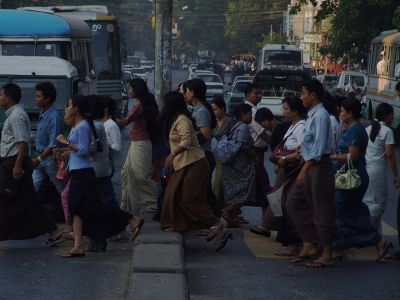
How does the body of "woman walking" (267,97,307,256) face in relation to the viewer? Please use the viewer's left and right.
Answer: facing to the left of the viewer

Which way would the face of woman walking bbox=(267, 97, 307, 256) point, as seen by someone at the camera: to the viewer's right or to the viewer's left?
to the viewer's left

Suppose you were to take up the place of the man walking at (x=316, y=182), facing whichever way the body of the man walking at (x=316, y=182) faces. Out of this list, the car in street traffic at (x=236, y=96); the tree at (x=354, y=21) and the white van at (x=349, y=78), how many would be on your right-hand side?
3

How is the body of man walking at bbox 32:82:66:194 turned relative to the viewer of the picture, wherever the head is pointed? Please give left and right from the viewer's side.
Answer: facing to the left of the viewer

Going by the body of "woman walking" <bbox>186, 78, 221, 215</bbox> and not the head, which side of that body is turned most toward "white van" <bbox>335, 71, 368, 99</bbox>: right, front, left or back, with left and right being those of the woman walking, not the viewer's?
right

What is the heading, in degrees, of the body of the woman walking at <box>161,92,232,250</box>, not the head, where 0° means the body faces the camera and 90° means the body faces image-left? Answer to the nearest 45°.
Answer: approximately 90°

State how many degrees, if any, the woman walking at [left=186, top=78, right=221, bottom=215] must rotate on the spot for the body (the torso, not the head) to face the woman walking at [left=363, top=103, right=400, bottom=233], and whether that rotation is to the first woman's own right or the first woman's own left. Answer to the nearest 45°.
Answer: approximately 180°

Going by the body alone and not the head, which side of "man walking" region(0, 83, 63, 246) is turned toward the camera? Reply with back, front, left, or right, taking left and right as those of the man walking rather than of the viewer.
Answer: left

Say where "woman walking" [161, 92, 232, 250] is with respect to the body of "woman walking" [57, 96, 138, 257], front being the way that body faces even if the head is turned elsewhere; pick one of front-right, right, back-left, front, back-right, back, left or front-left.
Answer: back
